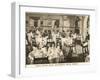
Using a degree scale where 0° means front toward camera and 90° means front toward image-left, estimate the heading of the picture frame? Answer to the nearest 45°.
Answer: approximately 315°
